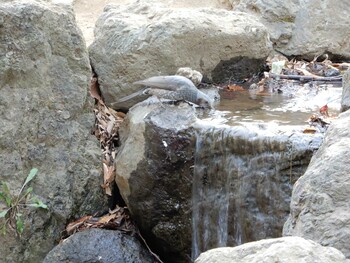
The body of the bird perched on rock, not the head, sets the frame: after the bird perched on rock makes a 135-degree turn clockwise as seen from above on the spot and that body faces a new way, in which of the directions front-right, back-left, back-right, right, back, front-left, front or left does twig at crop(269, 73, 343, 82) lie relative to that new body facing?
back

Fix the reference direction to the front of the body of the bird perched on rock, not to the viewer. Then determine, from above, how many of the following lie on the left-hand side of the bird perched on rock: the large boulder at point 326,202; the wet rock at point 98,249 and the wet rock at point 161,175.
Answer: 0

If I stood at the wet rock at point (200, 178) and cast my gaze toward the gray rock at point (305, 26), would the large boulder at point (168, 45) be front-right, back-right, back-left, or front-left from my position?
front-left

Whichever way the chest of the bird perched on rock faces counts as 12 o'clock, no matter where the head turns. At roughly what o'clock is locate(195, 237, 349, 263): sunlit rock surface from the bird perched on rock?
The sunlit rock surface is roughly at 3 o'clock from the bird perched on rock.

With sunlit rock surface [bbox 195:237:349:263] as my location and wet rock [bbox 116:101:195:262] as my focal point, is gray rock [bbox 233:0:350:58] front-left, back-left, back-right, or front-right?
front-right

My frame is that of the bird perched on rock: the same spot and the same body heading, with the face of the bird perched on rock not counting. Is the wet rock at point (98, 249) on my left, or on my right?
on my right

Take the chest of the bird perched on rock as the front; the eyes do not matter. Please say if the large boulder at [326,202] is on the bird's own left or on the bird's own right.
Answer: on the bird's own right

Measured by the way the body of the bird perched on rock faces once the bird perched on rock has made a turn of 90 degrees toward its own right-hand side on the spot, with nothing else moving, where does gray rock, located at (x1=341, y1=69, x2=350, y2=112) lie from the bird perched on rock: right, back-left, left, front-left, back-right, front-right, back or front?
front-left

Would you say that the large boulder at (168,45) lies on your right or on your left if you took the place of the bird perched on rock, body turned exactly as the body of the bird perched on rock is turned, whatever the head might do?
on your left

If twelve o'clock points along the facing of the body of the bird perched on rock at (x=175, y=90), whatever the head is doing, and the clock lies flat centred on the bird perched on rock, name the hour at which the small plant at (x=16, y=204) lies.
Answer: The small plant is roughly at 5 o'clock from the bird perched on rock.

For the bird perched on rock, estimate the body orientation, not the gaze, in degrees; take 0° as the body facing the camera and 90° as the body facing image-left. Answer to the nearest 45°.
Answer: approximately 270°
